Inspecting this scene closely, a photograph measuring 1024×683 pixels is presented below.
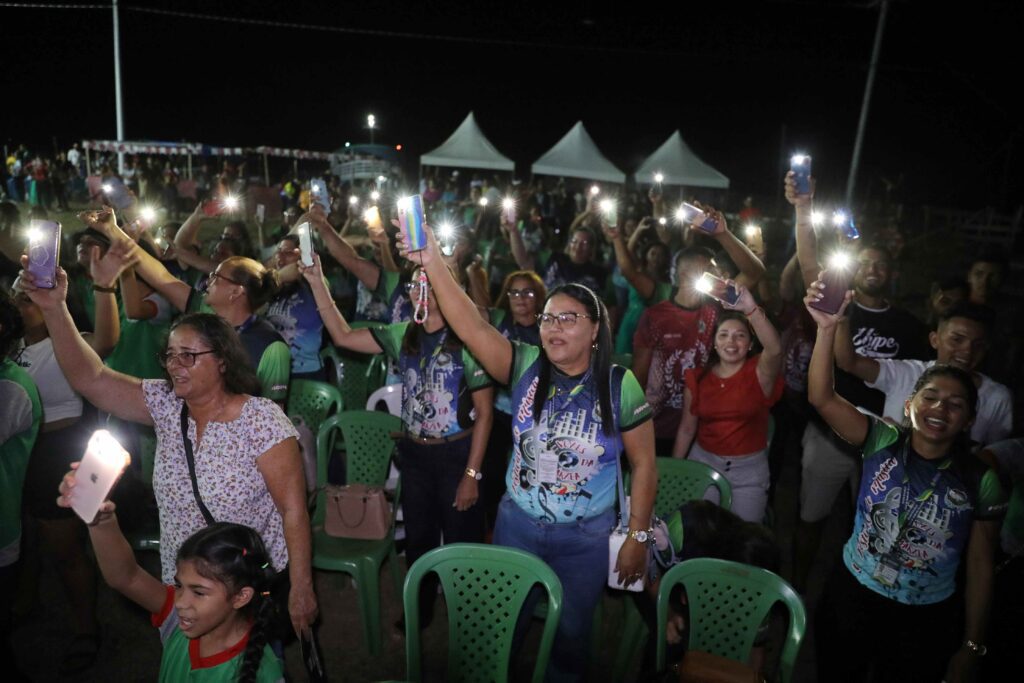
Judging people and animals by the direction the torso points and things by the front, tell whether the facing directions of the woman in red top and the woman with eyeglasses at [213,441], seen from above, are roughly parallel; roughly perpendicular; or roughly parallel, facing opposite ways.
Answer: roughly parallel

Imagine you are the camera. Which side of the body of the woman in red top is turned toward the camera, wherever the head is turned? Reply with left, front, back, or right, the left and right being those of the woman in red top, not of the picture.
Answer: front

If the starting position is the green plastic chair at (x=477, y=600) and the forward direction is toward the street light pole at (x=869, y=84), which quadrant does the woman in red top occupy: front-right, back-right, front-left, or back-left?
front-right

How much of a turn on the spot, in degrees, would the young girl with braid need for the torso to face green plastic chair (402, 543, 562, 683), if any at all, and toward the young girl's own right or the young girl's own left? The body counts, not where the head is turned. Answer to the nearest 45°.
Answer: approximately 135° to the young girl's own left

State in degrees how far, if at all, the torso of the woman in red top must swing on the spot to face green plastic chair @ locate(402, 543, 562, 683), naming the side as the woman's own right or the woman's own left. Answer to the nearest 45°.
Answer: approximately 45° to the woman's own right

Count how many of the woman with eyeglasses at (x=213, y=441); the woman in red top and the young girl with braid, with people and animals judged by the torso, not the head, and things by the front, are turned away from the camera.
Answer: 0

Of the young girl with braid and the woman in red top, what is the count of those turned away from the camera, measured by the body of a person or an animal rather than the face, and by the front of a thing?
0

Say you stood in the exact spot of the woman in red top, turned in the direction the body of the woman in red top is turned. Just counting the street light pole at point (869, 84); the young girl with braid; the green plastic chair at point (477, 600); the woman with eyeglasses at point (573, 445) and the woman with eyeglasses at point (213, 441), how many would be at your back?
1

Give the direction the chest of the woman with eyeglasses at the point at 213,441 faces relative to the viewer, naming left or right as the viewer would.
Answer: facing the viewer and to the left of the viewer

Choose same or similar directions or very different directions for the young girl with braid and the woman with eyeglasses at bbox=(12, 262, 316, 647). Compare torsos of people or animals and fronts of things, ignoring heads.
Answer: same or similar directions

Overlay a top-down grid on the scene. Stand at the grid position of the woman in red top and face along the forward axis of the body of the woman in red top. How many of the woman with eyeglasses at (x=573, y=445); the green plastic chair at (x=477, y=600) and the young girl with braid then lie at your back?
0

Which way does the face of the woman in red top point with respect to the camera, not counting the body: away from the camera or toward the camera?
toward the camera

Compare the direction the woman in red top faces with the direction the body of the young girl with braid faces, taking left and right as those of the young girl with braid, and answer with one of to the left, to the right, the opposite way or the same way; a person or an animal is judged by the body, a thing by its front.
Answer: the same way

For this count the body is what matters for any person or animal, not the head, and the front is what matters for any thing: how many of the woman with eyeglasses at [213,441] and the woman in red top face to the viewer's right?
0
